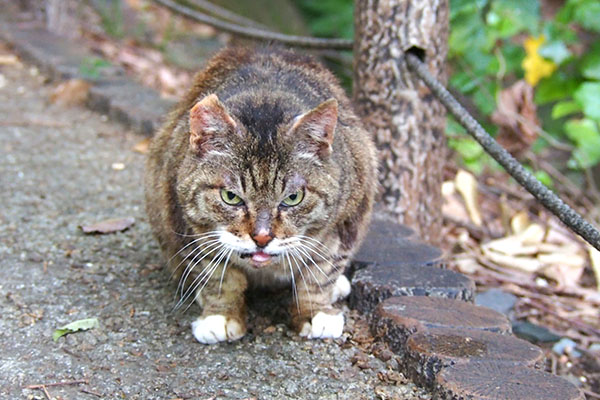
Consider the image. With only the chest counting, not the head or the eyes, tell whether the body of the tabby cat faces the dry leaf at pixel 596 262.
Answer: no

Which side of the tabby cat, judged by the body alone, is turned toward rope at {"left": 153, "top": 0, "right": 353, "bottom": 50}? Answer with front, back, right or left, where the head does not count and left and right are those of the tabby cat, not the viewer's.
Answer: back

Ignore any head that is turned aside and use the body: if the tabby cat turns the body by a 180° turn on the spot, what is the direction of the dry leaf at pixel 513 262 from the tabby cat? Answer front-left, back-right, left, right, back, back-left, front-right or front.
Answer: front-right

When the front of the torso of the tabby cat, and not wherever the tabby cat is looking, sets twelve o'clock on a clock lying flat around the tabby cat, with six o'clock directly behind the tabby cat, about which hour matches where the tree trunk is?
The tree trunk is roughly at 7 o'clock from the tabby cat.

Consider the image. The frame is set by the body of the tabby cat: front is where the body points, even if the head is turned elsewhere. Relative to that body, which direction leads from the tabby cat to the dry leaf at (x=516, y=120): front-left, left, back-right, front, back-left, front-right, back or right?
back-left

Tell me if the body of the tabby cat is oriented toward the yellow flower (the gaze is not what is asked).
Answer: no

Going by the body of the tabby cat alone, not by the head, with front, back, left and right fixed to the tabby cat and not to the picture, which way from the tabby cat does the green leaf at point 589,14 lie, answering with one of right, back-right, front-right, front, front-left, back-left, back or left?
back-left

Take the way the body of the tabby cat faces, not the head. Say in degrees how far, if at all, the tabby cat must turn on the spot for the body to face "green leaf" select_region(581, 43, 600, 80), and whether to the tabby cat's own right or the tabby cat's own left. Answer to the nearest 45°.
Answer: approximately 135° to the tabby cat's own left

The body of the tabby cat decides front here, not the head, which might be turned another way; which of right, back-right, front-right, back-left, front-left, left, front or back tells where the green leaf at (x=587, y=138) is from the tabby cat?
back-left

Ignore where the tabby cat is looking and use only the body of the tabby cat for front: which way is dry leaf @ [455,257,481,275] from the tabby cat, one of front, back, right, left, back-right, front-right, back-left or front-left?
back-left

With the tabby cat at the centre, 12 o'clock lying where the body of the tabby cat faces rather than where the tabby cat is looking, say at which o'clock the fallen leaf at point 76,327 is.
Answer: The fallen leaf is roughly at 3 o'clock from the tabby cat.

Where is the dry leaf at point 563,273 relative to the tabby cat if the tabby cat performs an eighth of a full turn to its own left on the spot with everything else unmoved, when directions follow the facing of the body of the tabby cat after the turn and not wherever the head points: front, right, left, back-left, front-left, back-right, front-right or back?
left

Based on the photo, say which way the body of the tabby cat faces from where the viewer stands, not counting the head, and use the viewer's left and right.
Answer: facing the viewer

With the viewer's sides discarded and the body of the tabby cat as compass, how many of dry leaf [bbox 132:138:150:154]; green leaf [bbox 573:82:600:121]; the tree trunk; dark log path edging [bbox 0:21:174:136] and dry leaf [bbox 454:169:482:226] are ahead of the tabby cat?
0

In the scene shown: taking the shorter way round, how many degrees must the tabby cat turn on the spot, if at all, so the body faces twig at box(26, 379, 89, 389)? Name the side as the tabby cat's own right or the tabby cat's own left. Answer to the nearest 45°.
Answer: approximately 45° to the tabby cat's own right

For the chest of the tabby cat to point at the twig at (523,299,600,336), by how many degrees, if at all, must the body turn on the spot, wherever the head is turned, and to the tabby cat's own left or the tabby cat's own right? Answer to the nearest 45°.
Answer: approximately 135° to the tabby cat's own left

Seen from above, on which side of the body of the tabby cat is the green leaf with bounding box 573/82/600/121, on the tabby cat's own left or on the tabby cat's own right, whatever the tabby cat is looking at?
on the tabby cat's own left

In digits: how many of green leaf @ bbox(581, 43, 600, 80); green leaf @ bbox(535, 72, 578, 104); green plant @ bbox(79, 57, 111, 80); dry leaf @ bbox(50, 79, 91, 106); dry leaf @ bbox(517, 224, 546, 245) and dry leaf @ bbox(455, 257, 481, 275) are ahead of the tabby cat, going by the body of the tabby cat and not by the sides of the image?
0

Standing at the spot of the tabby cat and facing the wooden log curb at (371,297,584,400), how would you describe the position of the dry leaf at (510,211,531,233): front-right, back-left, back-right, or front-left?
front-left

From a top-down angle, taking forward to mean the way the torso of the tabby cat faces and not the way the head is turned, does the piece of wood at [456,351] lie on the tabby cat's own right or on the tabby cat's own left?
on the tabby cat's own left
